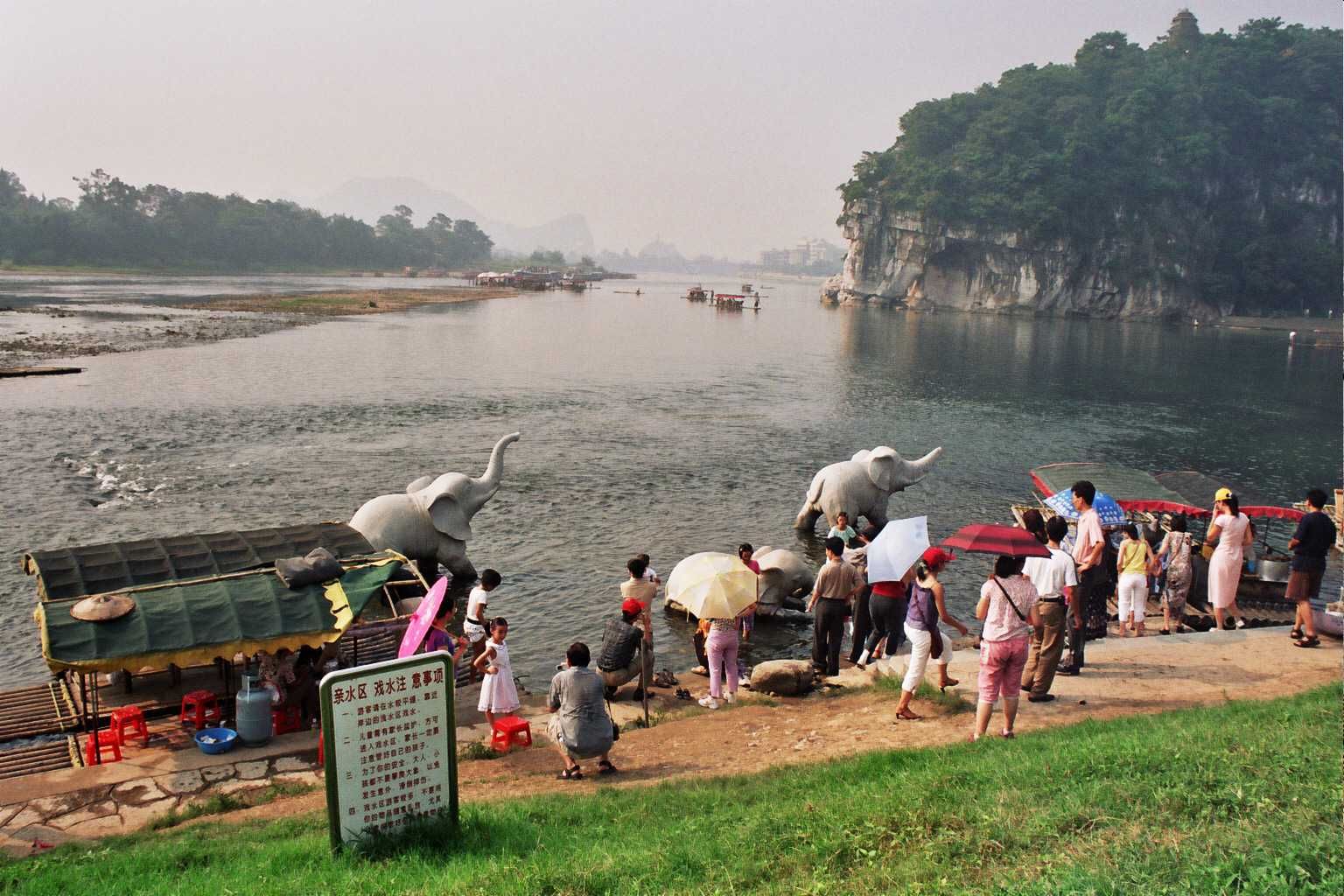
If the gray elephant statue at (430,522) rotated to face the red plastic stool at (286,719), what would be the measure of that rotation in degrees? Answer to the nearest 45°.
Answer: approximately 135° to its right

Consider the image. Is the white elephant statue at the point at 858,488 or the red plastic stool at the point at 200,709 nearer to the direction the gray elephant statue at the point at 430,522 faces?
the white elephant statue

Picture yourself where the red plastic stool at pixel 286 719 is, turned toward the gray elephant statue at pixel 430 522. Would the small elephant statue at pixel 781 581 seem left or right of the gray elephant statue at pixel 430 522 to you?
right

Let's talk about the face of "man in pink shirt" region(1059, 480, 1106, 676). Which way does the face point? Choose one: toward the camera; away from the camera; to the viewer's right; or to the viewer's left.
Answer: to the viewer's left

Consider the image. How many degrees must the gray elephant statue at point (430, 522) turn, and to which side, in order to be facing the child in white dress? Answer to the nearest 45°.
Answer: approximately 135° to its right

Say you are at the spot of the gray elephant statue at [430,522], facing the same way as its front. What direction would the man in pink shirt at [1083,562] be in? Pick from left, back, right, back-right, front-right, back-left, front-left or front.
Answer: right

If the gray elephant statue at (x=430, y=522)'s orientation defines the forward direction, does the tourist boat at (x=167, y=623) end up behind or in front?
behind

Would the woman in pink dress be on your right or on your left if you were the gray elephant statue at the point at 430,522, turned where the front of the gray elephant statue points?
on your right

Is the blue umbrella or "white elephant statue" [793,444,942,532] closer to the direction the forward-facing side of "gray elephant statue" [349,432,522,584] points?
the white elephant statue

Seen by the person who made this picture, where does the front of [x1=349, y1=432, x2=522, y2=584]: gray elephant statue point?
facing away from the viewer and to the right of the viewer

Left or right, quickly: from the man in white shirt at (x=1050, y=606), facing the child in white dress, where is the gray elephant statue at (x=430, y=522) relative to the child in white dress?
right

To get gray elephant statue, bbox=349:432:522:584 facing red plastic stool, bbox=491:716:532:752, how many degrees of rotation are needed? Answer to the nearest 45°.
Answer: approximately 135° to its right
